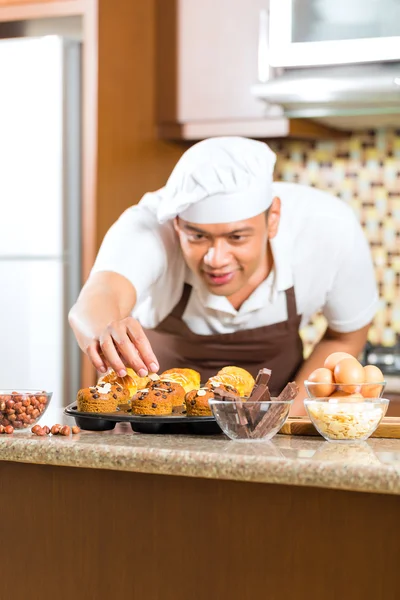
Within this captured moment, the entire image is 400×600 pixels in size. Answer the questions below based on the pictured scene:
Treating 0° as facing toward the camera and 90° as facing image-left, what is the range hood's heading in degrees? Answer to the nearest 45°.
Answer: approximately 0°

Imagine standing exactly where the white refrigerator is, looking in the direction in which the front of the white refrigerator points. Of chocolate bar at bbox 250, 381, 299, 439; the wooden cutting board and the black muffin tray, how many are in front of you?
3

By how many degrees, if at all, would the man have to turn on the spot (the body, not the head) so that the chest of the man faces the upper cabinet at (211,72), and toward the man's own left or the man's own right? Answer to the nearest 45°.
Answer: approximately 180°

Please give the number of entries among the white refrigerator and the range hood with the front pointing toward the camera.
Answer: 2

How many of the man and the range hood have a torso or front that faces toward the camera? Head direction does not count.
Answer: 2
